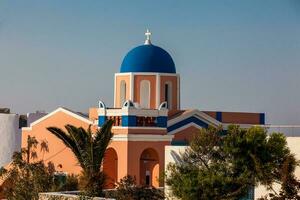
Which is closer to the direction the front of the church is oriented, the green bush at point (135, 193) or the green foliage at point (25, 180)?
the green bush

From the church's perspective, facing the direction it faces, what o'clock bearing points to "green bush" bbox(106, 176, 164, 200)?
The green bush is roughly at 12 o'clock from the church.

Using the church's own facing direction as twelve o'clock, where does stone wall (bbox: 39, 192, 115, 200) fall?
The stone wall is roughly at 1 o'clock from the church.

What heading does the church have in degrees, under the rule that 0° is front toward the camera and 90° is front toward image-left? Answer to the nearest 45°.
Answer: approximately 0°
